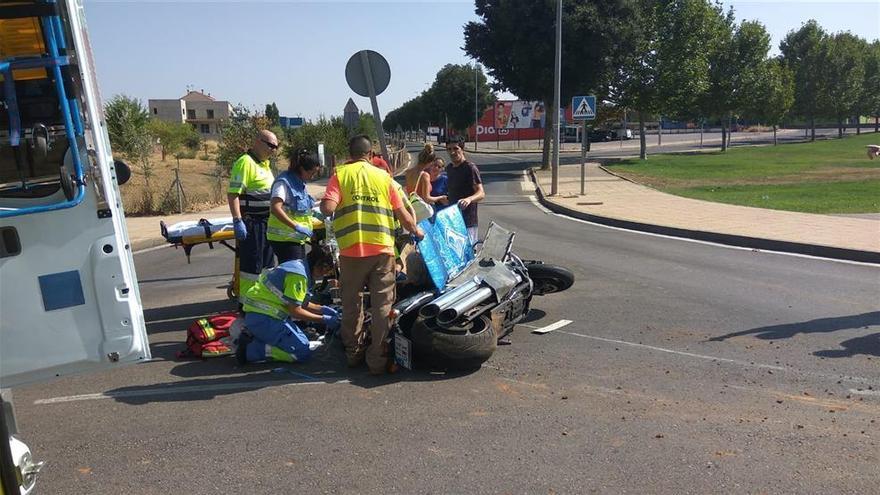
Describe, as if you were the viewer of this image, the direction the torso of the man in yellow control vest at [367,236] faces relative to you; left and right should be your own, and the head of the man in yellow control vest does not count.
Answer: facing away from the viewer

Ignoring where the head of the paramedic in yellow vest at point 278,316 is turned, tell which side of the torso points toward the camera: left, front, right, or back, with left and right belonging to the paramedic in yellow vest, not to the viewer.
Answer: right

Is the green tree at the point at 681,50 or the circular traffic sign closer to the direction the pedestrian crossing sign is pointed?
the circular traffic sign

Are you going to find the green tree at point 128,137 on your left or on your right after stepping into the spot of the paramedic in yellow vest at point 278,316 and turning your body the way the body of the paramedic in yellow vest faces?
on your left

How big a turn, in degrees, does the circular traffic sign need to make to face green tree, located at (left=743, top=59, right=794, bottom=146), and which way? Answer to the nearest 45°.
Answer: approximately 45° to its right

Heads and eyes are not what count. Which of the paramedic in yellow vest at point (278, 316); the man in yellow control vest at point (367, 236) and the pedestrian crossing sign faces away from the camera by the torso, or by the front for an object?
the man in yellow control vest at point (367, 236)

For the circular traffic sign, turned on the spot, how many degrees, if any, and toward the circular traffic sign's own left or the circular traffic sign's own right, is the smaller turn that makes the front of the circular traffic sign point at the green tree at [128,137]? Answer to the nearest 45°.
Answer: approximately 45° to the circular traffic sign's own left

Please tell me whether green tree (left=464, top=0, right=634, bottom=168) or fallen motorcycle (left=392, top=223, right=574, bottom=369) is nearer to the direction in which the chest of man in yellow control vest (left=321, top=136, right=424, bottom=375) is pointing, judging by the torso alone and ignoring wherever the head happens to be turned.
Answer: the green tree

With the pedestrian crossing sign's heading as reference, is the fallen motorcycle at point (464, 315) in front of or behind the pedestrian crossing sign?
in front

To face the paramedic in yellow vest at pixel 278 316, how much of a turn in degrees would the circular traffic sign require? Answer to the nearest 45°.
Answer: approximately 180°

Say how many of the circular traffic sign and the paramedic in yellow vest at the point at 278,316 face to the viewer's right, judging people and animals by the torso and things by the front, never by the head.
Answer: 1

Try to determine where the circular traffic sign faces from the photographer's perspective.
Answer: facing away from the viewer

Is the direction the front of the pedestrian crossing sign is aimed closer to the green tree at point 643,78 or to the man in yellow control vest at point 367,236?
the man in yellow control vest

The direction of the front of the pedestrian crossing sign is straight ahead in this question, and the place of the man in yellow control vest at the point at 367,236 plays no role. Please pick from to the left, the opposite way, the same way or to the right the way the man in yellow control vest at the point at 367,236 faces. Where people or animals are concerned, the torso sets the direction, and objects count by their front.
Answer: the opposite way

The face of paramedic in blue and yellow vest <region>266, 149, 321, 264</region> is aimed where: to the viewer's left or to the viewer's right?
to the viewer's right

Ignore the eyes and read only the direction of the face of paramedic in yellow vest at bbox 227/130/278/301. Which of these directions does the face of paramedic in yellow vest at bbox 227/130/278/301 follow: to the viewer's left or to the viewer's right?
to the viewer's right
